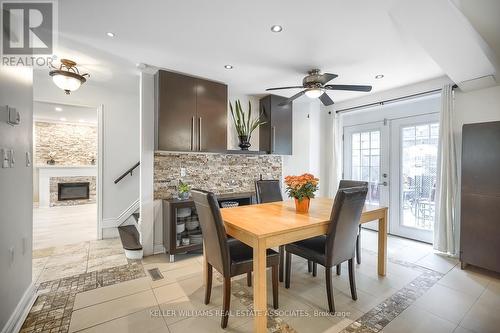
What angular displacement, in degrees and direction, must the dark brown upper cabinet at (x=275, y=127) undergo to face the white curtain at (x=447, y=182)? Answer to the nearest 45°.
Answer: approximately 45° to its left

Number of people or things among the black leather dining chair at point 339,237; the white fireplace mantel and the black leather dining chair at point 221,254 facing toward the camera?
1

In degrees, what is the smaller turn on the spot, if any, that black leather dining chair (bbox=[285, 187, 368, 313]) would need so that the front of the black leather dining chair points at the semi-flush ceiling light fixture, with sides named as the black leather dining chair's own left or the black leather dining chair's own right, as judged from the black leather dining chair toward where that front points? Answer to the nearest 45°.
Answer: approximately 45° to the black leather dining chair's own left

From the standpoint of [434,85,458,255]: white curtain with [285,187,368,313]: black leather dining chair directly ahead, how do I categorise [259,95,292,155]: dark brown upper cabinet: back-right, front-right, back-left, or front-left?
front-right

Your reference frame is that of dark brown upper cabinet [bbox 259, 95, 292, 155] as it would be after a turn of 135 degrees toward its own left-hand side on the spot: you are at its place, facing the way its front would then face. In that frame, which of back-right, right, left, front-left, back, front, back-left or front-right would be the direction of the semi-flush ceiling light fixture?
back-left

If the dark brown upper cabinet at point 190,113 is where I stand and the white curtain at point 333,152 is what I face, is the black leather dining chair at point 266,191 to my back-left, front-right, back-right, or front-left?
front-right

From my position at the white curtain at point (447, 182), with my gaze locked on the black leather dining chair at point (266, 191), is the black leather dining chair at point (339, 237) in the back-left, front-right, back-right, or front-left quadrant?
front-left

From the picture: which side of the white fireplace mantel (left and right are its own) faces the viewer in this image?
front

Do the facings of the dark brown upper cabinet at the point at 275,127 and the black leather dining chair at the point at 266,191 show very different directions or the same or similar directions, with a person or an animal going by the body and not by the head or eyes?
same or similar directions

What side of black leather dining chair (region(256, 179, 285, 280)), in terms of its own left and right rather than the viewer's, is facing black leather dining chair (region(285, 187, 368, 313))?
front

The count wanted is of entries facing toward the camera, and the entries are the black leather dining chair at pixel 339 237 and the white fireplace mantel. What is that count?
1

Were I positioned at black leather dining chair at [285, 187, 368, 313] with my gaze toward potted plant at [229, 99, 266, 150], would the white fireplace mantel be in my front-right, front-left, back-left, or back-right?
front-left

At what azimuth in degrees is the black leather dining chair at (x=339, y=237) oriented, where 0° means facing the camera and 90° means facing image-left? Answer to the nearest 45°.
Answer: approximately 135°

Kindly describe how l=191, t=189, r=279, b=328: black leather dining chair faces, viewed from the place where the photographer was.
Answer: facing away from the viewer and to the right of the viewer

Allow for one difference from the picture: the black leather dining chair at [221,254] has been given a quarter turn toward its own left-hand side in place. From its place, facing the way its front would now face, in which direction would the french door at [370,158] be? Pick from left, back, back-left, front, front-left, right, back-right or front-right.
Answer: right

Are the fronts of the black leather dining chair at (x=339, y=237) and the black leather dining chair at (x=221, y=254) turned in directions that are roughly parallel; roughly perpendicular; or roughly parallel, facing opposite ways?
roughly perpendicular

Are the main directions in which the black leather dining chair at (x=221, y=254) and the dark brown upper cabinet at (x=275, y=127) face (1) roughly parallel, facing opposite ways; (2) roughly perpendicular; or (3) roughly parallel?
roughly perpendicular
